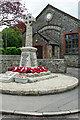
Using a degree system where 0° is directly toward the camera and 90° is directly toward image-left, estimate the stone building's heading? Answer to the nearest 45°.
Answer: approximately 45°

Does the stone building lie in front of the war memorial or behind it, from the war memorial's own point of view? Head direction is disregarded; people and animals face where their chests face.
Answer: behind
